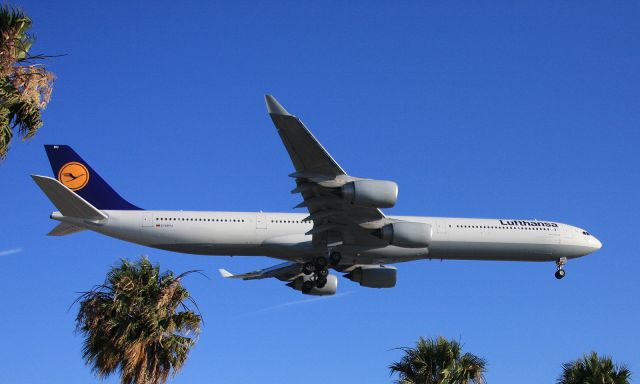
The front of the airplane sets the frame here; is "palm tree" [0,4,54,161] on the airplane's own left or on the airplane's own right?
on the airplane's own right

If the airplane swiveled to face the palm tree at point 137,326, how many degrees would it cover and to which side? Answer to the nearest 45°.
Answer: approximately 135° to its right

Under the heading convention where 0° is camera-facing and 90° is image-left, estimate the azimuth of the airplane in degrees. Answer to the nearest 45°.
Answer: approximately 270°
